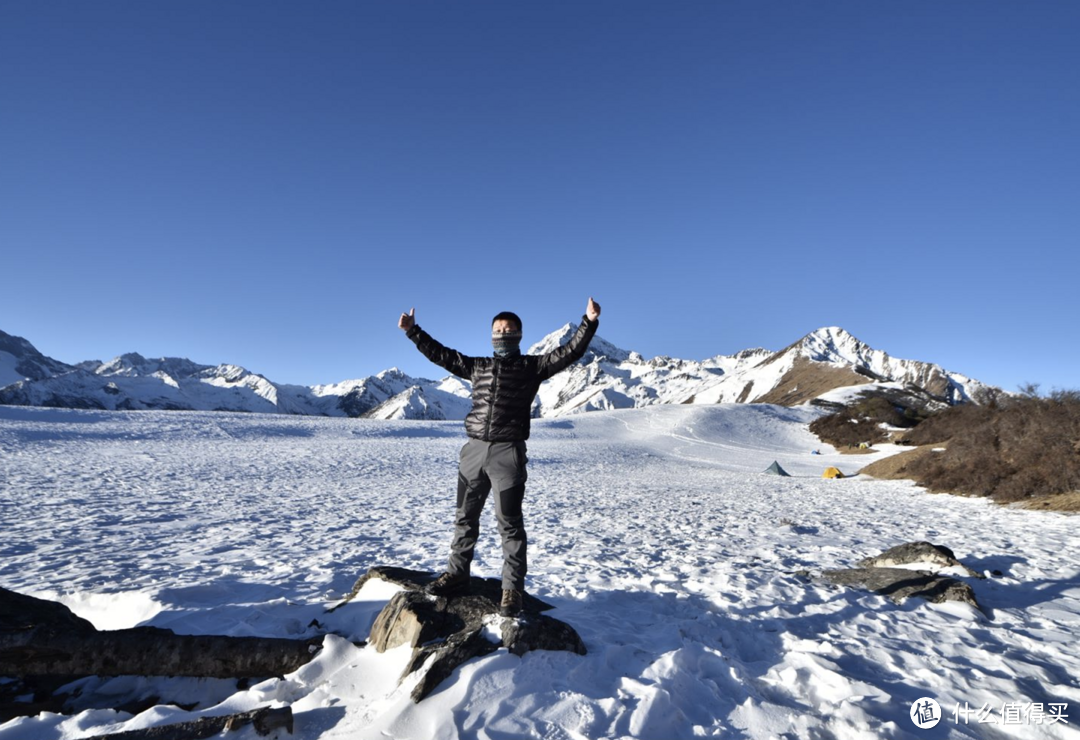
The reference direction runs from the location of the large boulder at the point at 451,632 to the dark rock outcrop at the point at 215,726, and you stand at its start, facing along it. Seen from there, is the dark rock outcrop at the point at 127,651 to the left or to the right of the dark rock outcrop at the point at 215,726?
right

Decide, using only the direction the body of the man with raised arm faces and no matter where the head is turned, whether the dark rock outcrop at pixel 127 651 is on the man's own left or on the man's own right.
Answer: on the man's own right

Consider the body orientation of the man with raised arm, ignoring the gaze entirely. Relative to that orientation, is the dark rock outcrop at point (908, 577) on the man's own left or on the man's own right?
on the man's own left

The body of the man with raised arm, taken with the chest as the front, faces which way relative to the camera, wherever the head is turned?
toward the camera

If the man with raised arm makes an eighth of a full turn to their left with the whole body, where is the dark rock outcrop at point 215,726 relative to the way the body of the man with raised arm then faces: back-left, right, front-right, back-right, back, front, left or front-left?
right
